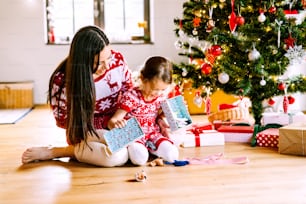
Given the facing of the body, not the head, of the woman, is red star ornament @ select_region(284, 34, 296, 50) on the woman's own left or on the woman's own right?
on the woman's own left

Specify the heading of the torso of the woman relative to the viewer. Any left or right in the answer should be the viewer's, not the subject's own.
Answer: facing the viewer and to the right of the viewer

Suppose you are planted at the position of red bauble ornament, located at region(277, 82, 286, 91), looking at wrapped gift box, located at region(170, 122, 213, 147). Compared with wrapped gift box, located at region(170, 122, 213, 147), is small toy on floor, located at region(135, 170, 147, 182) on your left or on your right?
left

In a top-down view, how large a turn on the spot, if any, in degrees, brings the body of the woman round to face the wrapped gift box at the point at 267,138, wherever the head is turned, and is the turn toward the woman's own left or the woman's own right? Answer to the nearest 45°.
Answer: approximately 45° to the woman's own left

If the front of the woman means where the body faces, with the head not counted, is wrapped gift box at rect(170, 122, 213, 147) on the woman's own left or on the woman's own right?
on the woman's own left

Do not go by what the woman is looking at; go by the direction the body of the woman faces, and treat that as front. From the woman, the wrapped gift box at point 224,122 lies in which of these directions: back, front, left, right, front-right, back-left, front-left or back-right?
left

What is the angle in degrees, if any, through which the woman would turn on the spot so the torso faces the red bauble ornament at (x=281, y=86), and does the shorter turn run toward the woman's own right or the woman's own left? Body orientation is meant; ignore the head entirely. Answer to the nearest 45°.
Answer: approximately 45° to the woman's own left

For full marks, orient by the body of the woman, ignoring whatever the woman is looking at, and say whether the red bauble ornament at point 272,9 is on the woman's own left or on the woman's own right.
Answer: on the woman's own left

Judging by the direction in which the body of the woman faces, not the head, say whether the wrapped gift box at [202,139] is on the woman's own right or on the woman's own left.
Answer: on the woman's own left

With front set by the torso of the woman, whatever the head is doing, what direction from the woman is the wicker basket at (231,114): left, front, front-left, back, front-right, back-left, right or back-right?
left
